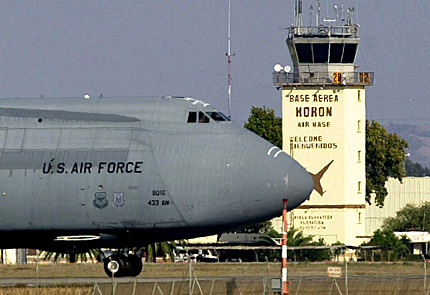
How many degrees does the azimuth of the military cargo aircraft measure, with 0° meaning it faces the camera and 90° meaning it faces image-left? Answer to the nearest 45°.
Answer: approximately 270°
